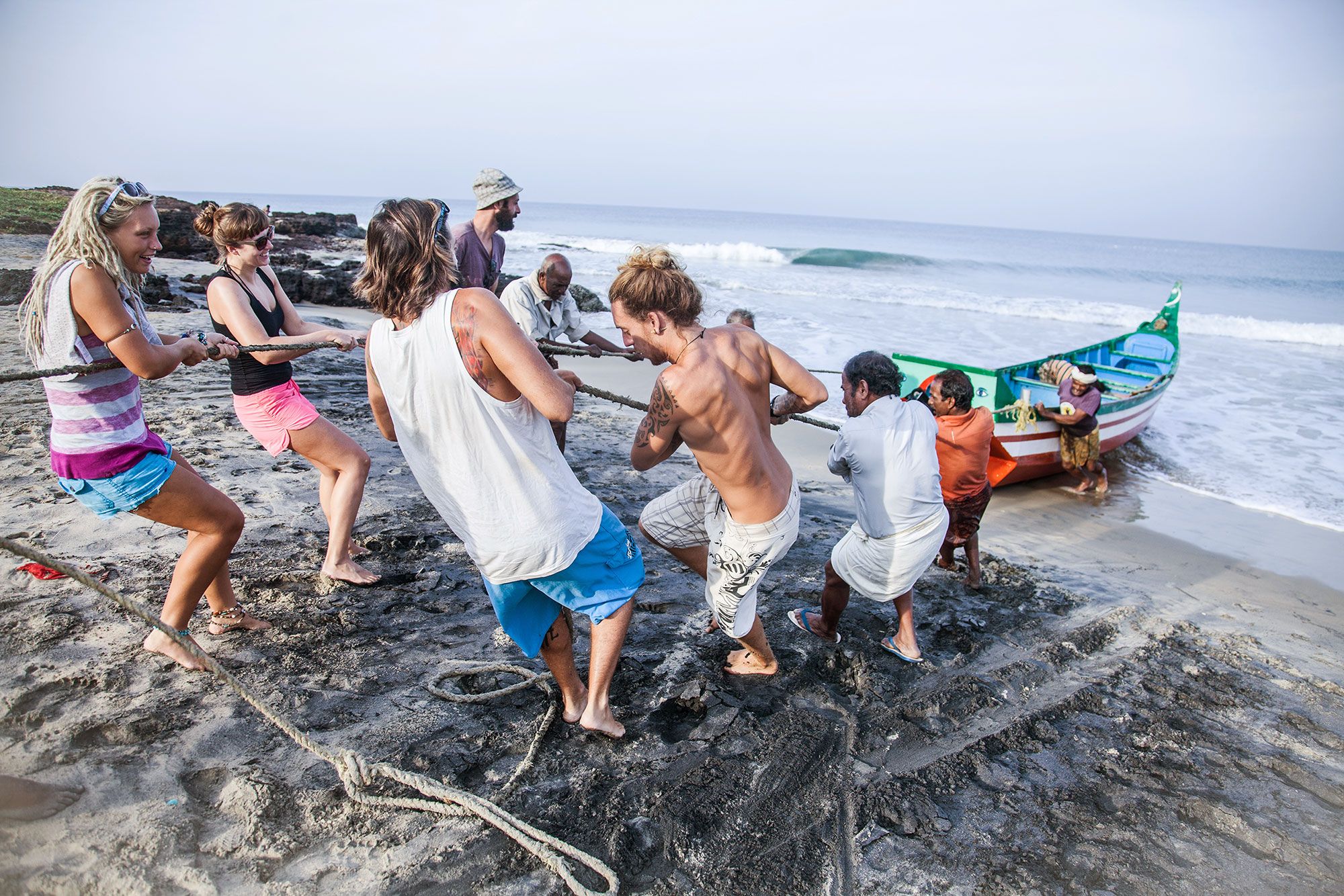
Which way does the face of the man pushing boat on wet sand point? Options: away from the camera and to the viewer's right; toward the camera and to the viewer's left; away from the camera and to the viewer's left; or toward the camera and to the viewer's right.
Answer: toward the camera and to the viewer's left

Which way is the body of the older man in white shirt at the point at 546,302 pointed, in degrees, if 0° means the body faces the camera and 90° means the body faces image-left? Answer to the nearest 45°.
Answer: approximately 315°

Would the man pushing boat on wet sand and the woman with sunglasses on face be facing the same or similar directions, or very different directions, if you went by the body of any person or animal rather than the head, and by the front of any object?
very different directions

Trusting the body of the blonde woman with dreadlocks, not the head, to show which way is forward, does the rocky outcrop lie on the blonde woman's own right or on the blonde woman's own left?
on the blonde woman's own left

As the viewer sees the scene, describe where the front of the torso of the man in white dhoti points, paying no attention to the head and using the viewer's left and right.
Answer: facing away from the viewer and to the left of the viewer

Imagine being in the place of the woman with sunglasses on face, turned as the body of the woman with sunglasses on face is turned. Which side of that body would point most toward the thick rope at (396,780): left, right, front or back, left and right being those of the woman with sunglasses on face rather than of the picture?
right

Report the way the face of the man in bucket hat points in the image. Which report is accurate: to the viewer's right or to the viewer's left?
to the viewer's right

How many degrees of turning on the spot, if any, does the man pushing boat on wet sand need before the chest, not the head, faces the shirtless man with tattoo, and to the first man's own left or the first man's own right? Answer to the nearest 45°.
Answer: approximately 45° to the first man's own left

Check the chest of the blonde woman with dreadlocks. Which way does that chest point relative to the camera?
to the viewer's right

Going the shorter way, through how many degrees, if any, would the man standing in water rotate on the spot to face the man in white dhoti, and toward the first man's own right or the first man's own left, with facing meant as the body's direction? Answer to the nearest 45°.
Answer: approximately 45° to the first man's own left

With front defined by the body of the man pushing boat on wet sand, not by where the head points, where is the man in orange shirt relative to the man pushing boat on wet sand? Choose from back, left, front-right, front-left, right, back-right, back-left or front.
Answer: front-left
